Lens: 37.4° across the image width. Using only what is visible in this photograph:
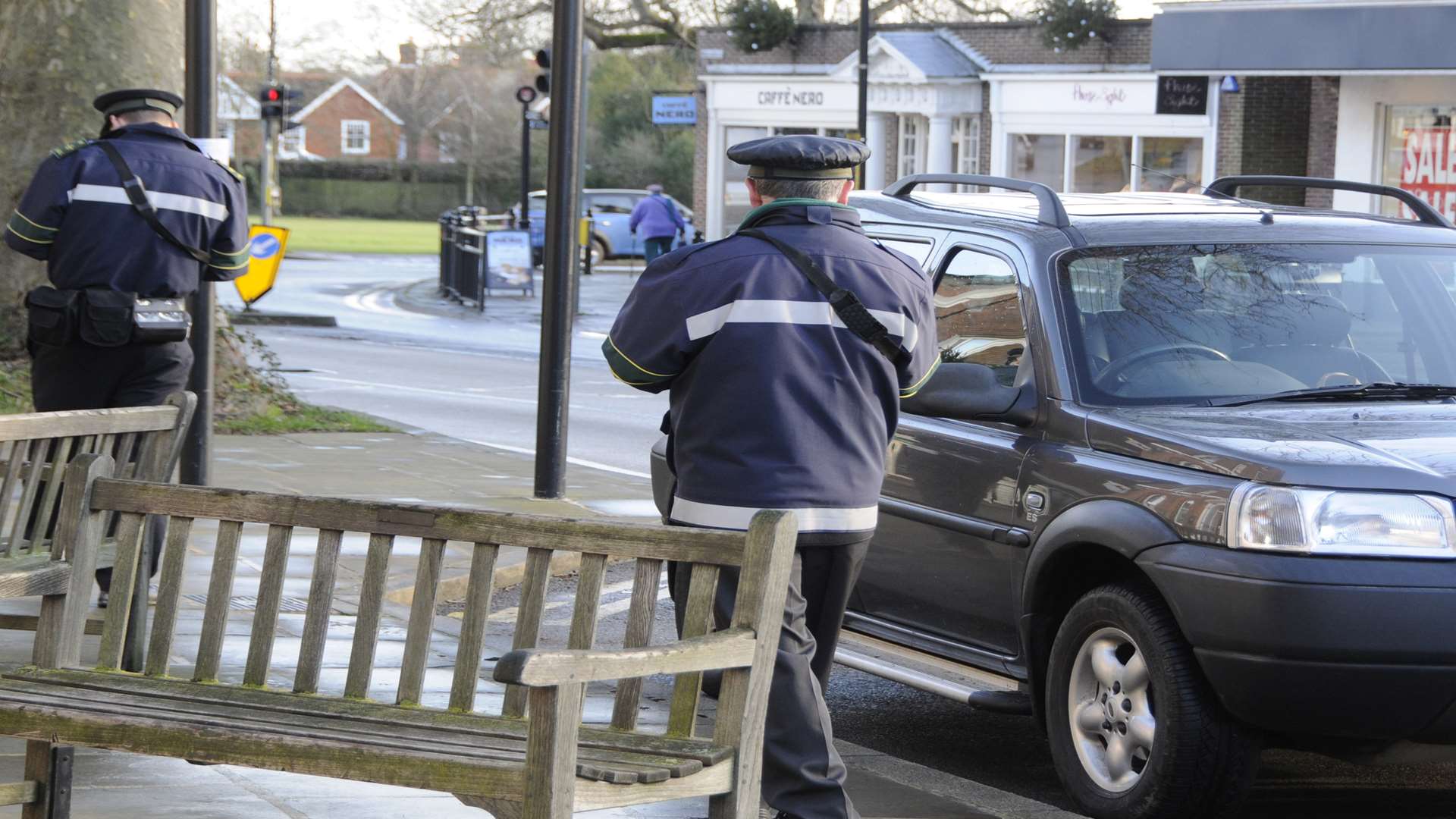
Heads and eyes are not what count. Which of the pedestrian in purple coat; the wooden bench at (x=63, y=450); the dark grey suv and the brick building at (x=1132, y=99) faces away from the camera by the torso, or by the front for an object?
the pedestrian in purple coat

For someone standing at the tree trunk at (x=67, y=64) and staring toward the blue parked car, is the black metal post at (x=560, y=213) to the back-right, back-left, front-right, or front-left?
back-right

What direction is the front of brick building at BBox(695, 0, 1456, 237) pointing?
toward the camera

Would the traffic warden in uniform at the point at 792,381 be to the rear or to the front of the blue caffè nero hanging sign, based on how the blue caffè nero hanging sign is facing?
to the front

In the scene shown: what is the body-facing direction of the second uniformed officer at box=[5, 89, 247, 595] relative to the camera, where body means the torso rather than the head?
away from the camera

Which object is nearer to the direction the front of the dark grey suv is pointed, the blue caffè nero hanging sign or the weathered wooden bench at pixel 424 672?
the weathered wooden bench

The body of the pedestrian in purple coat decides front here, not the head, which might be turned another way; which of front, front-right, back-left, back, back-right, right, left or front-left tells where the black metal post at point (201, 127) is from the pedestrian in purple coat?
back

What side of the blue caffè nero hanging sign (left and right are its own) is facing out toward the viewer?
front

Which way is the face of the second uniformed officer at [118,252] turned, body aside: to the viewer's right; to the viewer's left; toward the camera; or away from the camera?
away from the camera

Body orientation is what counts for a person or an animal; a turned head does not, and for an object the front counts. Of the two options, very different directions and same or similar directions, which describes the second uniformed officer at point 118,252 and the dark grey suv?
very different directions

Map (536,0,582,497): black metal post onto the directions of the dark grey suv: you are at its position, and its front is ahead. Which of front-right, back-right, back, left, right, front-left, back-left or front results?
back

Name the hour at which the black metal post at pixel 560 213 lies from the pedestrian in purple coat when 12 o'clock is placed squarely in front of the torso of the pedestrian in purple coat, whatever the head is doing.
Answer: The black metal post is roughly at 6 o'clock from the pedestrian in purple coat.

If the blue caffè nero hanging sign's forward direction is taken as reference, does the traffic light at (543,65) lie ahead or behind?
ahead

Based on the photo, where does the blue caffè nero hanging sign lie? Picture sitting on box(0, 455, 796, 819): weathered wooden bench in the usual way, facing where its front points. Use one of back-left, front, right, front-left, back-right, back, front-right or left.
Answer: back-right

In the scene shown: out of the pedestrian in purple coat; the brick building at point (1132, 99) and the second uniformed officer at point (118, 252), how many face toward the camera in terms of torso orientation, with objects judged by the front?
1
